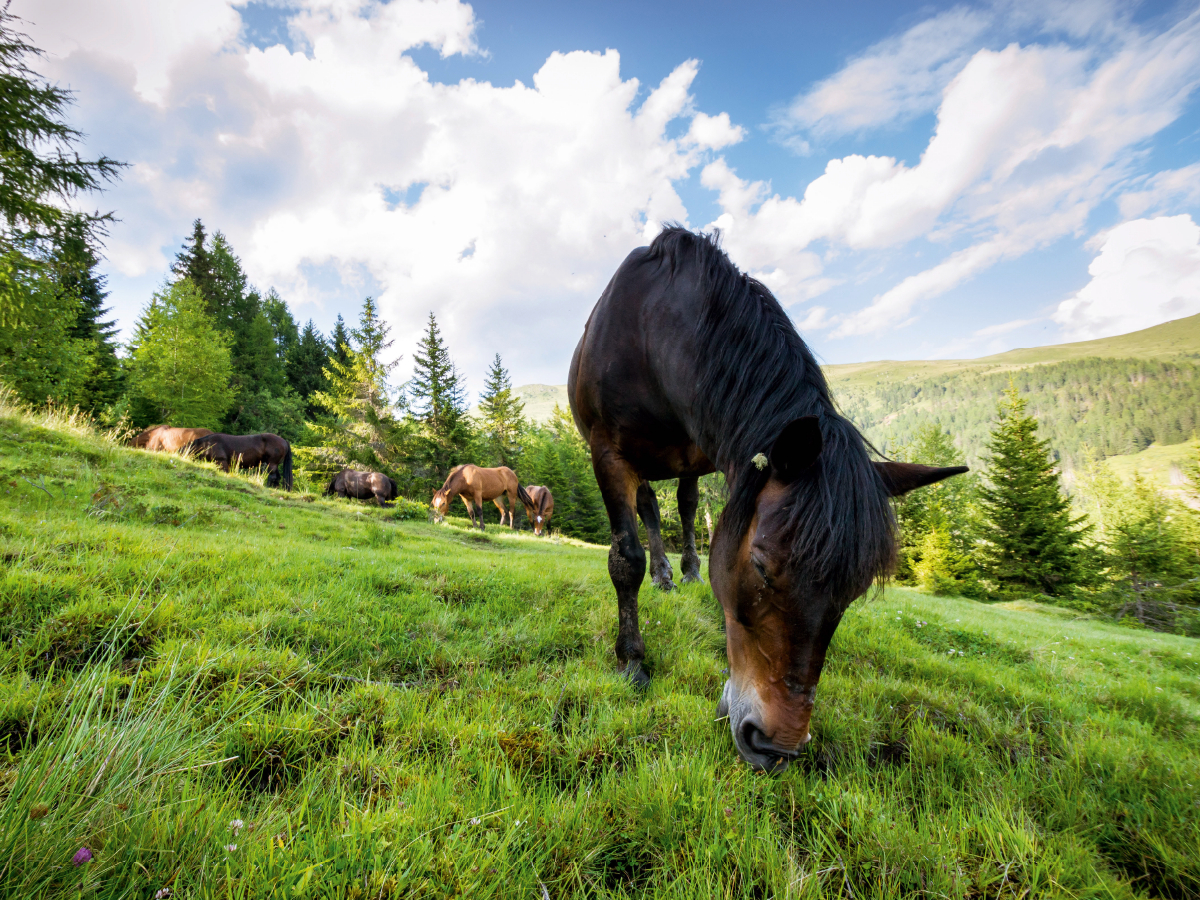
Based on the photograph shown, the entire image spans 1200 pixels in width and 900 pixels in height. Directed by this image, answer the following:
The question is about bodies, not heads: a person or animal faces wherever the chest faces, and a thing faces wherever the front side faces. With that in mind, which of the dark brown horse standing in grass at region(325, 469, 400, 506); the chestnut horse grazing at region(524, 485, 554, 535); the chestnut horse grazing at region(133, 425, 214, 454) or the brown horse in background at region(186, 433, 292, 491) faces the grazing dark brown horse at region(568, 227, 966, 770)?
the chestnut horse grazing at region(524, 485, 554, 535)

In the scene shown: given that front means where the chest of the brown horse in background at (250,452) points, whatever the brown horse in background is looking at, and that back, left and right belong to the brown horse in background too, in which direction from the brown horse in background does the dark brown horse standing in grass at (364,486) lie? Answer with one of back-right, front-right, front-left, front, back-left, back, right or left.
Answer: back-right

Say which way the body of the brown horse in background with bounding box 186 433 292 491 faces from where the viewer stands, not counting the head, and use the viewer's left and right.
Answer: facing to the left of the viewer

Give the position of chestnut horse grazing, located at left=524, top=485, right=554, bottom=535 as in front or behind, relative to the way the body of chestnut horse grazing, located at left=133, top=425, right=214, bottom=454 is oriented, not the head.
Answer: behind

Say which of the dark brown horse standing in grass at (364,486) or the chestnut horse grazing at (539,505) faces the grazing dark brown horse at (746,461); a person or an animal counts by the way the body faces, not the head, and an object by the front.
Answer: the chestnut horse grazing

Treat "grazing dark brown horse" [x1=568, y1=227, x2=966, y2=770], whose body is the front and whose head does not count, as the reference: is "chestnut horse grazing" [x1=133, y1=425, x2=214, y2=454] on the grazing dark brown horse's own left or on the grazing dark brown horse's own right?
on the grazing dark brown horse's own right

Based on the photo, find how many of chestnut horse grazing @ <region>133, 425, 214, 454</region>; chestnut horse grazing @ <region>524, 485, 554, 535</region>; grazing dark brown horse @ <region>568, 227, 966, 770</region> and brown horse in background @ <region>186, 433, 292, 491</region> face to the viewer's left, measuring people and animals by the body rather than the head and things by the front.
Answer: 2

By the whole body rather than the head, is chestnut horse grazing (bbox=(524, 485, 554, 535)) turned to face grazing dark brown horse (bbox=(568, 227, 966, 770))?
yes

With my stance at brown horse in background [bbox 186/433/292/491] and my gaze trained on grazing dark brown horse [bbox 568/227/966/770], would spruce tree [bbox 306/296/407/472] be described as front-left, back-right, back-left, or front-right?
back-left

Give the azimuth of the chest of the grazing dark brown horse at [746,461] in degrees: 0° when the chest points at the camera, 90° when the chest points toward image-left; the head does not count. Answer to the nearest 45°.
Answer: approximately 0°

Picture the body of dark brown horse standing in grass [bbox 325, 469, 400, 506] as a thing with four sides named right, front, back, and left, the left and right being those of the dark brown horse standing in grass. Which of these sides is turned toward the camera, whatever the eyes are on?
left

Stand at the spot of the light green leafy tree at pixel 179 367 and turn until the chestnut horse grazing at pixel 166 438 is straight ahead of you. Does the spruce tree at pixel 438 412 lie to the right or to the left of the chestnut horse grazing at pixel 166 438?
left

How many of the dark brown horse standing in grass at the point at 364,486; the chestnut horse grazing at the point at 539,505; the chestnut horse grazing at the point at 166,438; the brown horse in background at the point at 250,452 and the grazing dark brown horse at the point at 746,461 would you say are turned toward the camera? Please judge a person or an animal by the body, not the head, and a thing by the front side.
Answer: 2

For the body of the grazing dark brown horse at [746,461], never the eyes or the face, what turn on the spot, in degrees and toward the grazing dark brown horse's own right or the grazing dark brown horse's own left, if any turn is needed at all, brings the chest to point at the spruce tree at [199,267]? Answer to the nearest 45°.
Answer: approximately 135° to the grazing dark brown horse's own right
